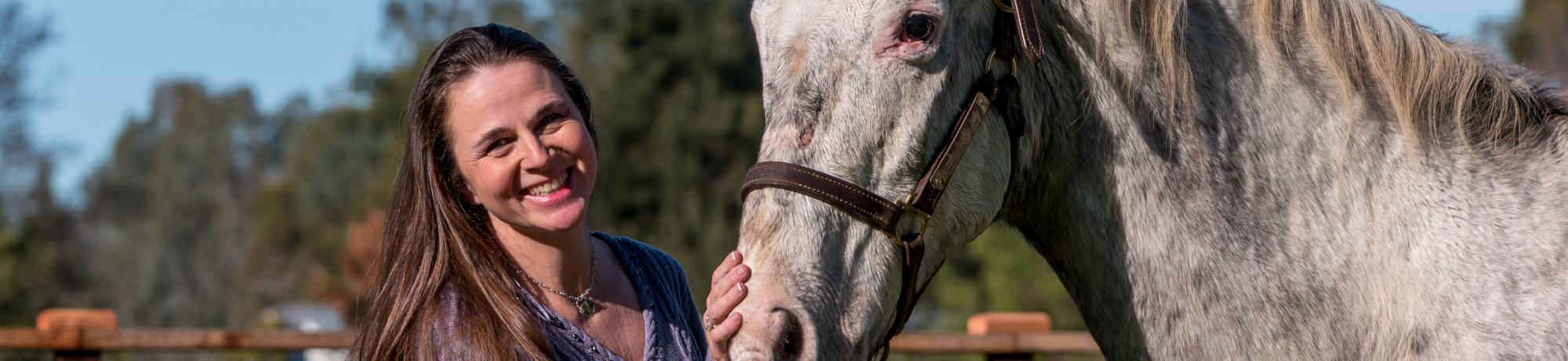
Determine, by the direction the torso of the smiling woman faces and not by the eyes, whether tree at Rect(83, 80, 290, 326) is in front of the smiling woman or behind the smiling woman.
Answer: behind

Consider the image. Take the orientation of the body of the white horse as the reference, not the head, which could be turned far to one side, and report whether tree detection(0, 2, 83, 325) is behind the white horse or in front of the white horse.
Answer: in front

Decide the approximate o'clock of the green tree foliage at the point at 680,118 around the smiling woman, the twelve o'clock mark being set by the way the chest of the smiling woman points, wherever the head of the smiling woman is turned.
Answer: The green tree foliage is roughly at 8 o'clock from the smiling woman.

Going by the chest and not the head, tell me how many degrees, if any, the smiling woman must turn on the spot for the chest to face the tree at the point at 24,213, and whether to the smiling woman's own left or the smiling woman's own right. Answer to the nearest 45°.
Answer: approximately 180°

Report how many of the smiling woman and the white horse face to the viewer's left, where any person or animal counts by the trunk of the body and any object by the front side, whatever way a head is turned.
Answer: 1

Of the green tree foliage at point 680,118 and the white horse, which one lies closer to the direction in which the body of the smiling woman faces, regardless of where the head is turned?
the white horse

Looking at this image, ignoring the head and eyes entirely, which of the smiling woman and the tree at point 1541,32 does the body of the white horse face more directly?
the smiling woman

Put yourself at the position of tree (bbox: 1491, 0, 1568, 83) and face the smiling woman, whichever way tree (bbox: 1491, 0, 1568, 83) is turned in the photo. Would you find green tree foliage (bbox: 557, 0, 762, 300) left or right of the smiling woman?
right

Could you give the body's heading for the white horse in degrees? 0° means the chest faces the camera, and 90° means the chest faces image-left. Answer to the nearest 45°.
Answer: approximately 90°

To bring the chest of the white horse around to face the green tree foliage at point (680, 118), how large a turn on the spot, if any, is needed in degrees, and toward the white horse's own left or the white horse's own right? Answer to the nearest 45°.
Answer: approximately 45° to the white horse's own right
